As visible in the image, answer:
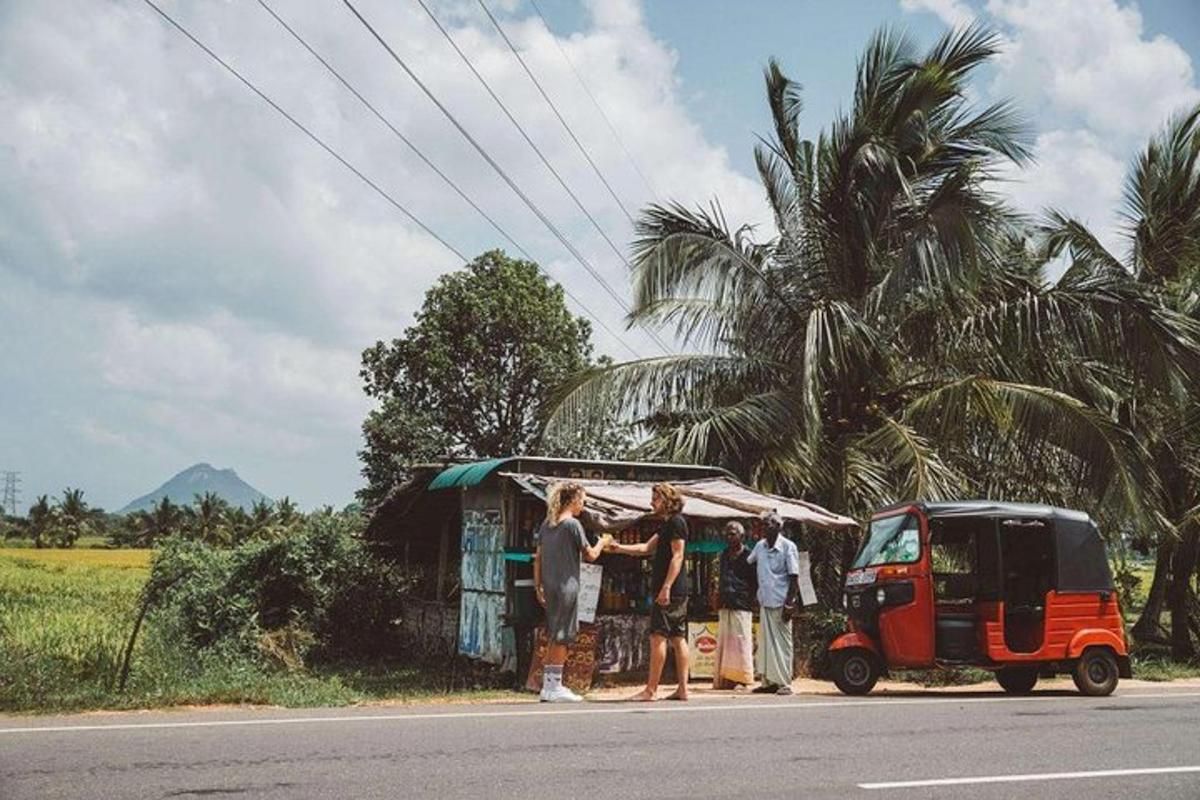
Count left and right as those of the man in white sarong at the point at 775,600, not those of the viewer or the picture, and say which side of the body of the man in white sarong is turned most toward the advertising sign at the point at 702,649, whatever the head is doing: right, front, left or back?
right

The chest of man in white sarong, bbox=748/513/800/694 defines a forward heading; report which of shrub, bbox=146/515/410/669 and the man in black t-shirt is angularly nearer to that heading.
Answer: the man in black t-shirt

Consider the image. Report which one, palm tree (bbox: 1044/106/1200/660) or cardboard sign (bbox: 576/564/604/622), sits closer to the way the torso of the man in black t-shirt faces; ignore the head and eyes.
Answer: the cardboard sign

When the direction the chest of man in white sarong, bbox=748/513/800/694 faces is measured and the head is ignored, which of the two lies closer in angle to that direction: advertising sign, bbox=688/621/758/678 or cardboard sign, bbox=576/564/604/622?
the cardboard sign

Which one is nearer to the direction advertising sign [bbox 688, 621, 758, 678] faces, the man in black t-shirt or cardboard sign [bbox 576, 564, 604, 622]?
the man in black t-shirt

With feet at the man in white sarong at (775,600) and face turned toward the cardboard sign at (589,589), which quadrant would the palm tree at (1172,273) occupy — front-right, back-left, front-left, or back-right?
back-right

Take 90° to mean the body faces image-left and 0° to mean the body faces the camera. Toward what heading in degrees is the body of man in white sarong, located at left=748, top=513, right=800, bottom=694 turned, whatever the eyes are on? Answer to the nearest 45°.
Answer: approximately 45°

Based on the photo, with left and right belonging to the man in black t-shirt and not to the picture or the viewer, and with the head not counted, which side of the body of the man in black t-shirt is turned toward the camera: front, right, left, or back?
left

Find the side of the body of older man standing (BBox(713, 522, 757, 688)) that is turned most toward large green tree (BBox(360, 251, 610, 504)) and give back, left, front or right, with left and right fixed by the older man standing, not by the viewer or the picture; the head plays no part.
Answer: back

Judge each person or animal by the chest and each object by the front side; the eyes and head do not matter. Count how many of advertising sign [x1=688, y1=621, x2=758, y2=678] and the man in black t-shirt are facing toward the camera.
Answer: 1

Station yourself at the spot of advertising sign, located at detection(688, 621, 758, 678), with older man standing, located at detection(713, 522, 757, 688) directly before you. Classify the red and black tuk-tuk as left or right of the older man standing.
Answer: left
